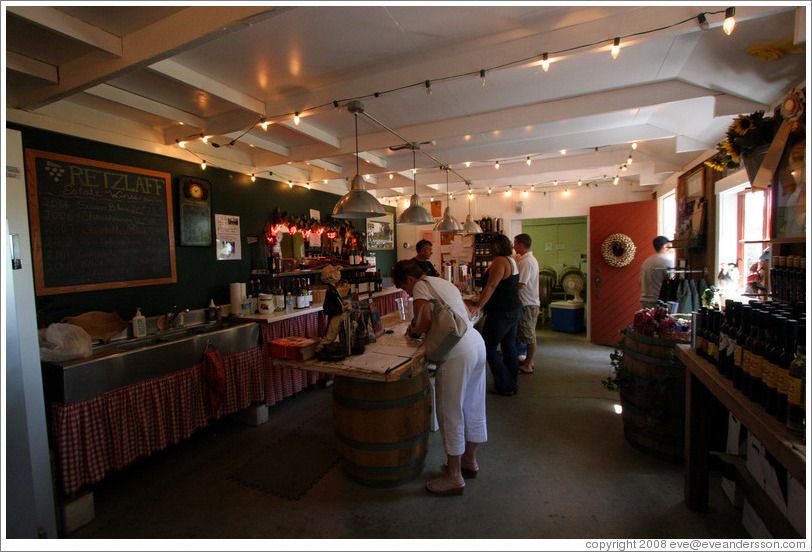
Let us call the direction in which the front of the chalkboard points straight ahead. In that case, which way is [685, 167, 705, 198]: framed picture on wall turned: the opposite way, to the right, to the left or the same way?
the opposite way

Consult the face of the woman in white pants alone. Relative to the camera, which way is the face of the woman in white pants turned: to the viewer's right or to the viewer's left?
to the viewer's left
